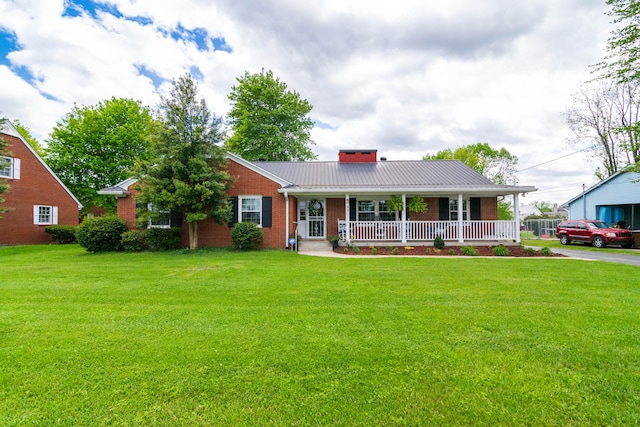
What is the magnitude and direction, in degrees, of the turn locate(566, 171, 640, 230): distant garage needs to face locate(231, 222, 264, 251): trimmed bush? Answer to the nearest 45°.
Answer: approximately 45° to its right

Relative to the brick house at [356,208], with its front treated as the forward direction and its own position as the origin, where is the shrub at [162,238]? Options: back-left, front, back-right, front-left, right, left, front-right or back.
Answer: right

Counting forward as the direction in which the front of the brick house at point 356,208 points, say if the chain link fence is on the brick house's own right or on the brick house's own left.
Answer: on the brick house's own left

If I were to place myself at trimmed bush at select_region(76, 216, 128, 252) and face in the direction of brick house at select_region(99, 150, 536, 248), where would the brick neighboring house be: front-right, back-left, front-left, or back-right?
back-left

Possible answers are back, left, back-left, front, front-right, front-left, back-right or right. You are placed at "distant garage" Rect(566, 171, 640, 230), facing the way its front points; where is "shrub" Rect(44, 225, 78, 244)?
front-right

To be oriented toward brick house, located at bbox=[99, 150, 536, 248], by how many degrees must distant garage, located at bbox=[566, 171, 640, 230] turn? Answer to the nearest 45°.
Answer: approximately 45° to its right

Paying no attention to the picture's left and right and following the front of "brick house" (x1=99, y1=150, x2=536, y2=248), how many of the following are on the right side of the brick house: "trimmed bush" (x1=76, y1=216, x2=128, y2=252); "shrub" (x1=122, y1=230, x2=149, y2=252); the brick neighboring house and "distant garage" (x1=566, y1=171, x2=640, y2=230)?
3

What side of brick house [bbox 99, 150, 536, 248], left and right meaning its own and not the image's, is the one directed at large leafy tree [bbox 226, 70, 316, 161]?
back

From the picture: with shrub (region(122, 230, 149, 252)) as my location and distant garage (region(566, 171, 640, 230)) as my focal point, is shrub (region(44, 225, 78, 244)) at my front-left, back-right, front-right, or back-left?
back-left

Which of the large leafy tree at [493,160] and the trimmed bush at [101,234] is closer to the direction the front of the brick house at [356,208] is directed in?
the trimmed bush

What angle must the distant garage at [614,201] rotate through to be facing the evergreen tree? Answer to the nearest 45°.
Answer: approximately 45° to its right

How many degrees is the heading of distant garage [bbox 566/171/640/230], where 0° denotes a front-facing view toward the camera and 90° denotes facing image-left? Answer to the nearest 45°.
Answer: approximately 0°

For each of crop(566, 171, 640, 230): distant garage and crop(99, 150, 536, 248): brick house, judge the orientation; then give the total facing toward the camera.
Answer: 2

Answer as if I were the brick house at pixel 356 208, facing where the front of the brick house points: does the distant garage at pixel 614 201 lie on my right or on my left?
on my left
